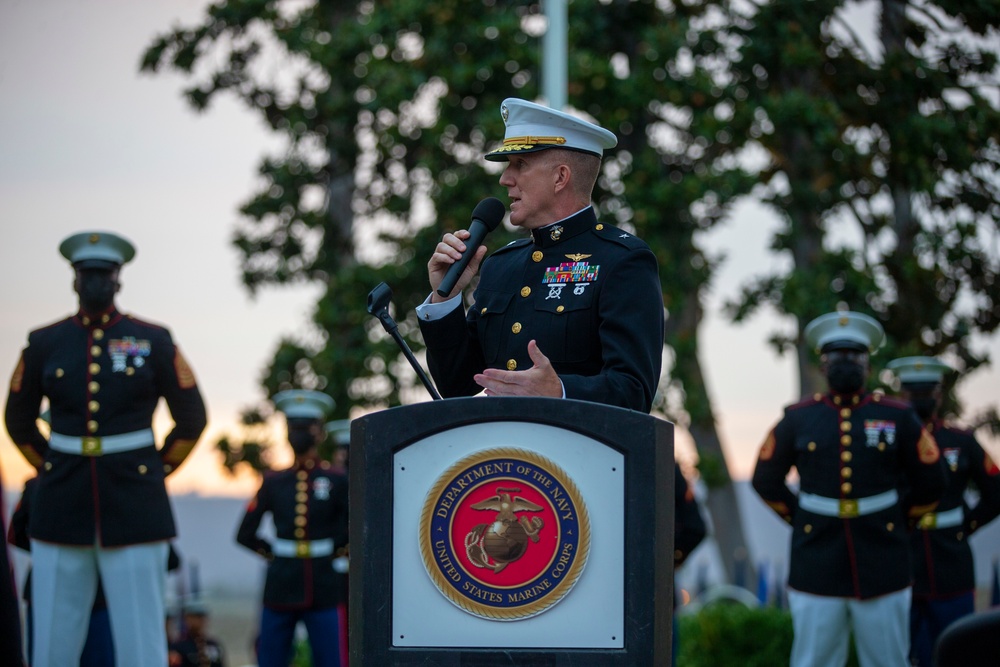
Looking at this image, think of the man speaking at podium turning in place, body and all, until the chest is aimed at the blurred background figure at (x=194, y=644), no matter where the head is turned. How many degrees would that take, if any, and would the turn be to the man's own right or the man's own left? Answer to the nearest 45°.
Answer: approximately 135° to the man's own right

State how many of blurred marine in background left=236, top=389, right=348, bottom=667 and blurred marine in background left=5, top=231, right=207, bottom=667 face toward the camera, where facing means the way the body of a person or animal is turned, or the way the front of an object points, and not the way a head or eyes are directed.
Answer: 2

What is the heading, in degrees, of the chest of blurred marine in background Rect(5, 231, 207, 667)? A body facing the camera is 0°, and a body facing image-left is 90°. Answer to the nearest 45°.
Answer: approximately 0°

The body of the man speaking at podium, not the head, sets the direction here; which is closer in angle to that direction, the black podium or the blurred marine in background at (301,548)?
the black podium

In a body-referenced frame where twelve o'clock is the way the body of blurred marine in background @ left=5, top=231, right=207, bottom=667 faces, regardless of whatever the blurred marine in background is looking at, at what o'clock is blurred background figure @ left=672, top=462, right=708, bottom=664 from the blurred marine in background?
The blurred background figure is roughly at 8 o'clock from the blurred marine in background.

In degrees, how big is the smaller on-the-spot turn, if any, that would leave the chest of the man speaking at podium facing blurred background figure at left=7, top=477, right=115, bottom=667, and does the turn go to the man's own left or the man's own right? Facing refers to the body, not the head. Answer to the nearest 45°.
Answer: approximately 90° to the man's own right
